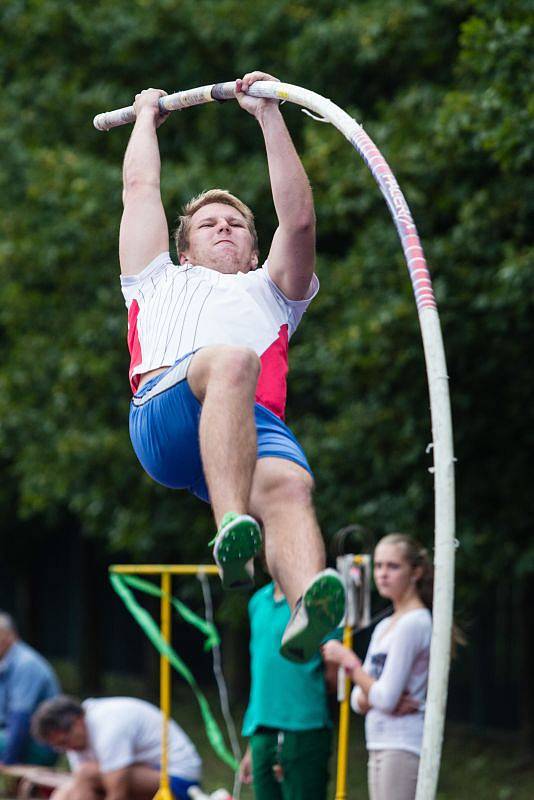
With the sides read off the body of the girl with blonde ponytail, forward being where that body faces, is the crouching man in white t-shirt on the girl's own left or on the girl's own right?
on the girl's own right

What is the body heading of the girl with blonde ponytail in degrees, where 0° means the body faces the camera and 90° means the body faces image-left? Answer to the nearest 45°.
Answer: approximately 45°

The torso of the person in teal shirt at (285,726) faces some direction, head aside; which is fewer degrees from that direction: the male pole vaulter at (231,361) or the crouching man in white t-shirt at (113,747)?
the male pole vaulter

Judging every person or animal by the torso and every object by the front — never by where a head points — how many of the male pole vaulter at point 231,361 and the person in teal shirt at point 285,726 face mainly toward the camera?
2

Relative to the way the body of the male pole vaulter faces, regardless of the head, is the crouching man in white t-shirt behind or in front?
behind

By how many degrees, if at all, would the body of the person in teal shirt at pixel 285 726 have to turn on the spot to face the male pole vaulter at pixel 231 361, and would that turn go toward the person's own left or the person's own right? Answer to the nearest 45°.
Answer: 0° — they already face them
